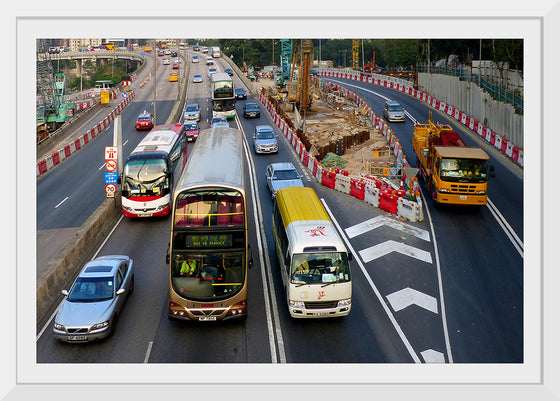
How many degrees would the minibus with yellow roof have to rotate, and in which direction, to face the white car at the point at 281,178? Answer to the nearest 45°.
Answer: approximately 180°

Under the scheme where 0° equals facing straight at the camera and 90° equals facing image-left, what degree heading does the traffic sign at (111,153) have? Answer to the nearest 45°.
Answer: approximately 0°

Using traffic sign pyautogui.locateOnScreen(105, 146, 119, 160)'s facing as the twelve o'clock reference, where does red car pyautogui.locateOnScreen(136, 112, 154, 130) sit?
The red car is roughly at 6 o'clock from the traffic sign.

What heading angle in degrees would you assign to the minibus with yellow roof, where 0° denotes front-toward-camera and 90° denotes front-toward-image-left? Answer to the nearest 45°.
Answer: approximately 0°

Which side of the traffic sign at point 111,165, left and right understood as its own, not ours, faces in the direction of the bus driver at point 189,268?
front

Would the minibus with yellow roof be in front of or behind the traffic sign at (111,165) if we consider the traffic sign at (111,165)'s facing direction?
in front
